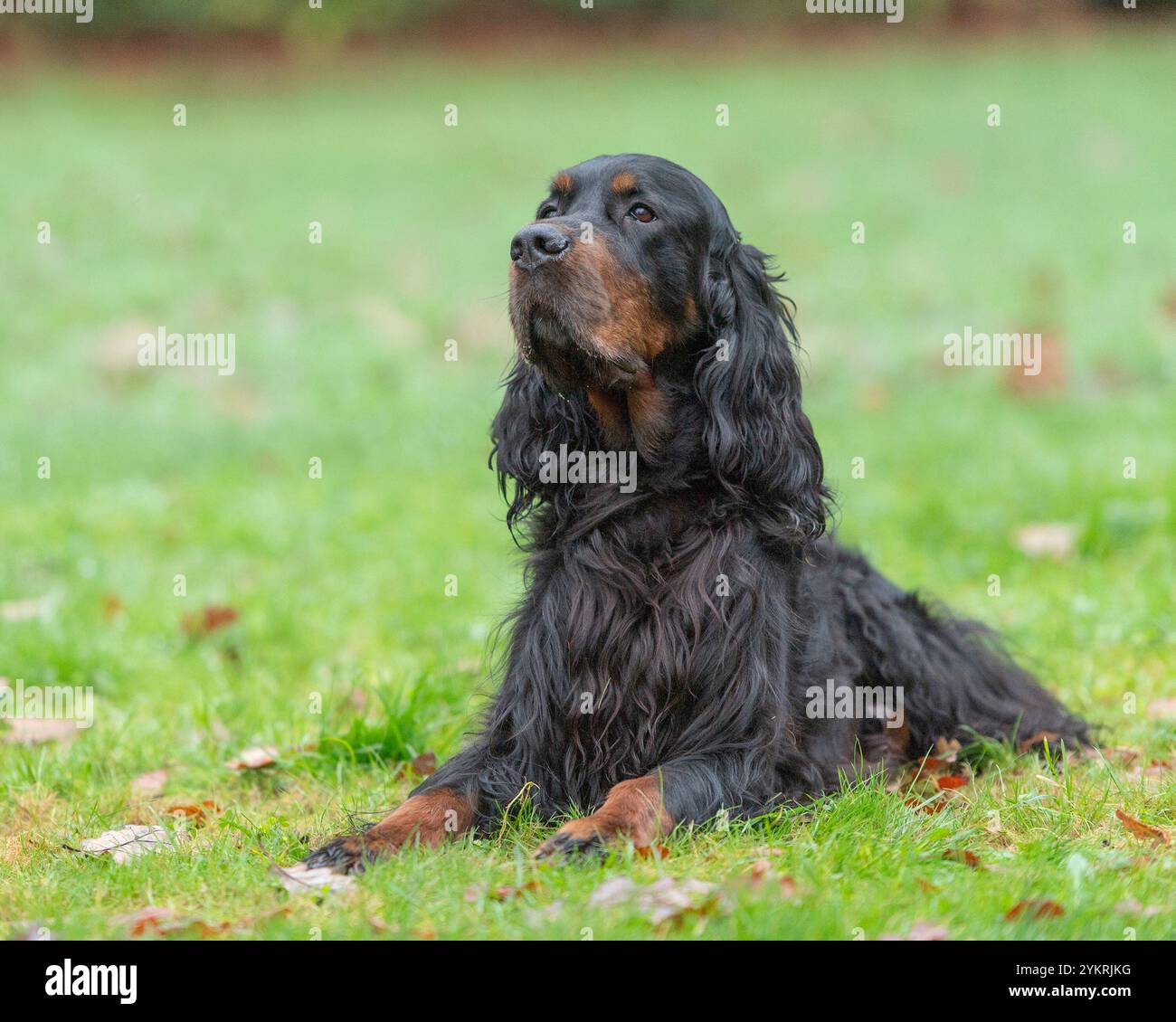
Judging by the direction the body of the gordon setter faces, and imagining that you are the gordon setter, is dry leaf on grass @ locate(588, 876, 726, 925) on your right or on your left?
on your left

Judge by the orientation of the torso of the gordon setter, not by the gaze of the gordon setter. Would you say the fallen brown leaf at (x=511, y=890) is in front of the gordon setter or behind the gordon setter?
in front

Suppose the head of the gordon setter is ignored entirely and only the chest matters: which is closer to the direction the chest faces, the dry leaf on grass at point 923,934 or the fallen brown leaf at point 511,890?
the fallen brown leaf

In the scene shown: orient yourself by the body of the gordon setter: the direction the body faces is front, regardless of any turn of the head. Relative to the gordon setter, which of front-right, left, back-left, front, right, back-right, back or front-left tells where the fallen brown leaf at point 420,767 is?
right

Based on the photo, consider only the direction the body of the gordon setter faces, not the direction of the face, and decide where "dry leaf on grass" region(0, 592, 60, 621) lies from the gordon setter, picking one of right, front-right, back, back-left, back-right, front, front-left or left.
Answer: right

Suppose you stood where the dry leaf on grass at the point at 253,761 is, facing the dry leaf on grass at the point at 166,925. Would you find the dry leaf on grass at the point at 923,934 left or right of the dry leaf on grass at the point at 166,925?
left

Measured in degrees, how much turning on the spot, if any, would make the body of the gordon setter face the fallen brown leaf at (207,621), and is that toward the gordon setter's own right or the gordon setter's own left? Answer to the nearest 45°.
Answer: approximately 90° to the gordon setter's own right

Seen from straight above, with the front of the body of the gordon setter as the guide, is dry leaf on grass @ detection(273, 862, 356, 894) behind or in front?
in front

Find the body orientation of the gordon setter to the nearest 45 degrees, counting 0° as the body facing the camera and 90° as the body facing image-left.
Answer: approximately 45°

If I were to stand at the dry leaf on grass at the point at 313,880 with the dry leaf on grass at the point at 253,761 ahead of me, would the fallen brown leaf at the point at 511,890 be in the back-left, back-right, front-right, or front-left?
back-right

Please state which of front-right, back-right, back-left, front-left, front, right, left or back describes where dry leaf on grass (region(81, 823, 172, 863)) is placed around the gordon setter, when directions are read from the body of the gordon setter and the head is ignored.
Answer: front-right

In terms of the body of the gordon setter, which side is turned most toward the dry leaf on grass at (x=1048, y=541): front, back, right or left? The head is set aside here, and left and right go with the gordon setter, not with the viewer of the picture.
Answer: back

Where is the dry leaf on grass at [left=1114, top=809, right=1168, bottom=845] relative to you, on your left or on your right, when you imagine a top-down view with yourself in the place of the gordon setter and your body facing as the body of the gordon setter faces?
on your left

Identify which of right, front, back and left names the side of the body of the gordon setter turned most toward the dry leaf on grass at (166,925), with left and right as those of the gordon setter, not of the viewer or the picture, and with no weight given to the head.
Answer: front
